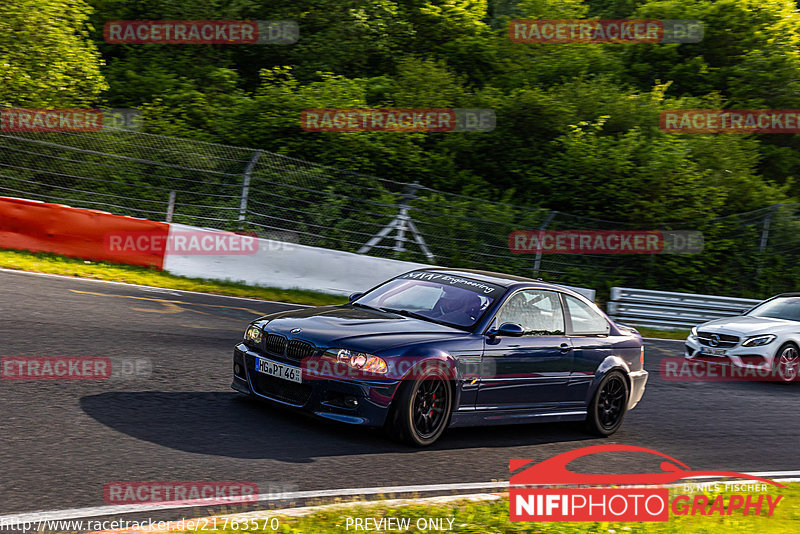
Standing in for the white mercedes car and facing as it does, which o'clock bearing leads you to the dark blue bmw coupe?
The dark blue bmw coupe is roughly at 11 o'clock from the white mercedes car.

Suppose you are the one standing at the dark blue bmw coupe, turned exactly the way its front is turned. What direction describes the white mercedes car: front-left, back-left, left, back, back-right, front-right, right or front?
back

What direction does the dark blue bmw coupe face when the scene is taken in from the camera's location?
facing the viewer and to the left of the viewer

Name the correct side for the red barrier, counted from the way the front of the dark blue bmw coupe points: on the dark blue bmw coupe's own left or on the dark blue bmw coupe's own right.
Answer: on the dark blue bmw coupe's own right

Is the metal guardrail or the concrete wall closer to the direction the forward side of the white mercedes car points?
the concrete wall

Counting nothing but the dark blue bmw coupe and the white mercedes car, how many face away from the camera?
0

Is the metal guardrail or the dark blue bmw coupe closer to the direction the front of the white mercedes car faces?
the dark blue bmw coupe

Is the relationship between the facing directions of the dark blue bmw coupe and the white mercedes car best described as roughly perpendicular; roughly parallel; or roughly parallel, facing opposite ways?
roughly parallel

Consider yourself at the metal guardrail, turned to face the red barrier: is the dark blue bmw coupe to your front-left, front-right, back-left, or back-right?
front-left

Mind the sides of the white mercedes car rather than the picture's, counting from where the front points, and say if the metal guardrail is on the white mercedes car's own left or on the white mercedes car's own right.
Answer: on the white mercedes car's own right

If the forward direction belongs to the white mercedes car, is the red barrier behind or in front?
in front
